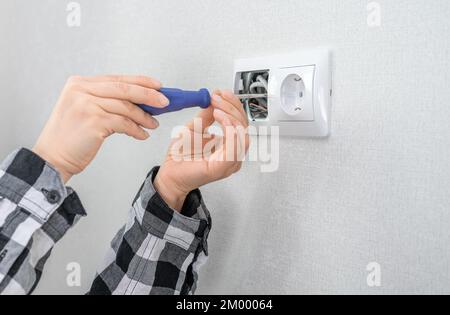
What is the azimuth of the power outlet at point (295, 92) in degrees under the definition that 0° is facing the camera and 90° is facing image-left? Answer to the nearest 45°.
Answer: approximately 45°
